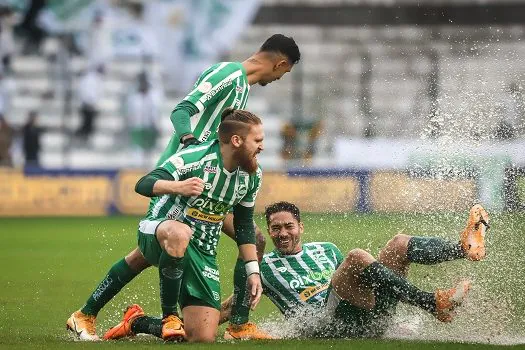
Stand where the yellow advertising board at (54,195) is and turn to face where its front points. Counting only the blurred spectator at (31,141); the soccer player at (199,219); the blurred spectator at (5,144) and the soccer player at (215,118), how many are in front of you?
2

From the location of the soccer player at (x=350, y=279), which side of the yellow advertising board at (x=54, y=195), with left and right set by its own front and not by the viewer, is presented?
front

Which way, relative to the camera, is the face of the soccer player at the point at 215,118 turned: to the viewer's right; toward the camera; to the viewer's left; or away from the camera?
to the viewer's right

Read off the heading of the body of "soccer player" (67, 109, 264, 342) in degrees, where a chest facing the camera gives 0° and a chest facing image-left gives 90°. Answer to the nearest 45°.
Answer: approximately 315°

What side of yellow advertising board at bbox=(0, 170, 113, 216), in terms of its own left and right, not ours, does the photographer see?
front

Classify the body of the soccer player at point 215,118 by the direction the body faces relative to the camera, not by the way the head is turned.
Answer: to the viewer's right

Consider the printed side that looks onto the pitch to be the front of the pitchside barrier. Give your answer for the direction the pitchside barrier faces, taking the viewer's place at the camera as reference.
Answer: facing the viewer

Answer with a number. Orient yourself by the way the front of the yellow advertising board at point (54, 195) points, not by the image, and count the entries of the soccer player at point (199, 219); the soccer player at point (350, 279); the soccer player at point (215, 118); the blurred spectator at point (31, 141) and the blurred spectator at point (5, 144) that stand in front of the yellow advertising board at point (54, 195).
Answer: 3

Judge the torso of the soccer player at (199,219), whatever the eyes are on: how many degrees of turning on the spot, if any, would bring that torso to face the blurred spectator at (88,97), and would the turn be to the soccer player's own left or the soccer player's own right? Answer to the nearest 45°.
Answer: approximately 135° to the soccer player's own left

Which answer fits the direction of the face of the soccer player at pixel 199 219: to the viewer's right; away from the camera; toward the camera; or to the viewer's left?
to the viewer's right
